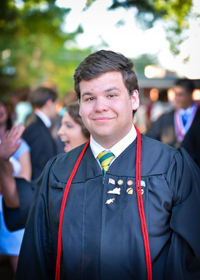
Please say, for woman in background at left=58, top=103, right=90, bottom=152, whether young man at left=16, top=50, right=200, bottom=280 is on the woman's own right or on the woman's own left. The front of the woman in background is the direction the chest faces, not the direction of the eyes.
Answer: on the woman's own left

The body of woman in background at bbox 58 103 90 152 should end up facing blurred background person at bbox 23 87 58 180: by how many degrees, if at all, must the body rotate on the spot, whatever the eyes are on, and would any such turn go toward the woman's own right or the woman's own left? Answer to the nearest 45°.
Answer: approximately 90° to the woman's own right

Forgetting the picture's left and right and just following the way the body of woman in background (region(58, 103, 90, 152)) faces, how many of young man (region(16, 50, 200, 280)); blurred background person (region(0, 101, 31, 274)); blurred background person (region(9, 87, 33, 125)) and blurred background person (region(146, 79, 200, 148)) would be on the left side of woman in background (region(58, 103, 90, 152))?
1

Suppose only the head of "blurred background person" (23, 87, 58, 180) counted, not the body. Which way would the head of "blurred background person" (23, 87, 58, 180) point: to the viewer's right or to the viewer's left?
to the viewer's right

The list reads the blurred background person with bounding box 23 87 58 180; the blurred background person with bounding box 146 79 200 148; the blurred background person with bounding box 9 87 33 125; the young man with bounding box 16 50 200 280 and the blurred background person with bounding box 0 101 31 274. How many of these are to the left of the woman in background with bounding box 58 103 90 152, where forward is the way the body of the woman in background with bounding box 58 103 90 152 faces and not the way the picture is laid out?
1

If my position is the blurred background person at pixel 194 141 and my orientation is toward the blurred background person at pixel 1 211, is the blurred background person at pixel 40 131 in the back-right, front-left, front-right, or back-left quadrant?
front-right

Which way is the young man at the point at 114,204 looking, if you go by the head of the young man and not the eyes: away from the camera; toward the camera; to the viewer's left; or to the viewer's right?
toward the camera

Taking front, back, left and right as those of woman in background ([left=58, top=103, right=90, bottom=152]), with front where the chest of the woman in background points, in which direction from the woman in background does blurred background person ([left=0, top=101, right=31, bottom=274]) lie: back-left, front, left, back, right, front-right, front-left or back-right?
front-right

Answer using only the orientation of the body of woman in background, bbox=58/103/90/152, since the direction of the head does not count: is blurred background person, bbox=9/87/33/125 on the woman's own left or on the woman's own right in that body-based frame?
on the woman's own right

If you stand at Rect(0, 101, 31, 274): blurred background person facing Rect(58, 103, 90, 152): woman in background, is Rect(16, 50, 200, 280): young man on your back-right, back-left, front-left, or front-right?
front-right
